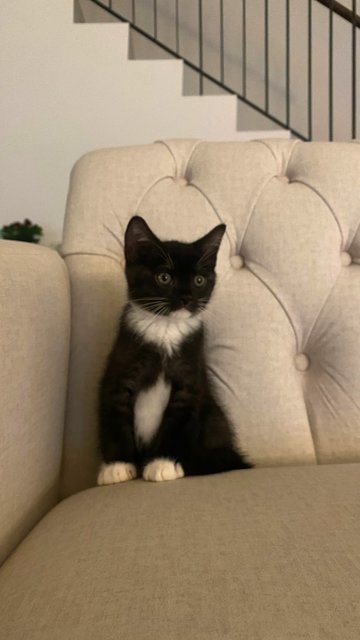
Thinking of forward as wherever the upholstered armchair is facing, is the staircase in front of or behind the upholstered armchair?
behind

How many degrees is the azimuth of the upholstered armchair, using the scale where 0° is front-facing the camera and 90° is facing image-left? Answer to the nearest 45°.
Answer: approximately 0°
